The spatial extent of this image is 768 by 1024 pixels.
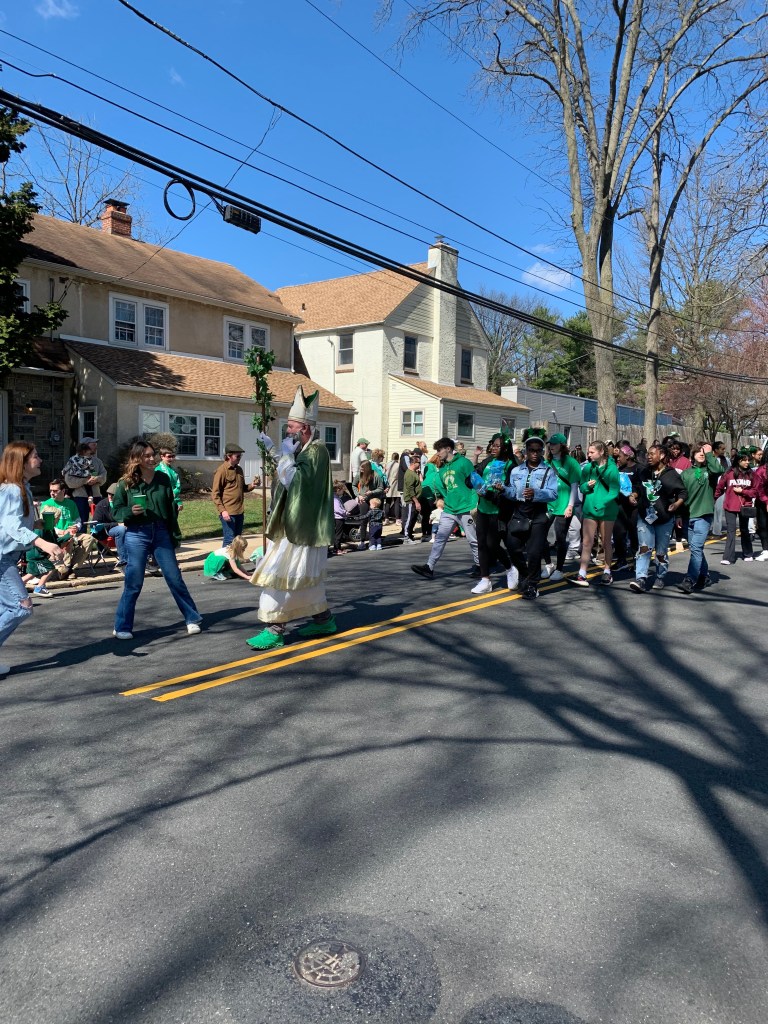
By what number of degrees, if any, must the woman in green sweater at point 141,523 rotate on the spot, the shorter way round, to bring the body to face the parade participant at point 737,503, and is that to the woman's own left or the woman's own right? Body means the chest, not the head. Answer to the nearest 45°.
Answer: approximately 90° to the woman's own left

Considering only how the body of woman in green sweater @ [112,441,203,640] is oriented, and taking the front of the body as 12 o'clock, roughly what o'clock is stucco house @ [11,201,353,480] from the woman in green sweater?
The stucco house is roughly at 6 o'clock from the woman in green sweater.

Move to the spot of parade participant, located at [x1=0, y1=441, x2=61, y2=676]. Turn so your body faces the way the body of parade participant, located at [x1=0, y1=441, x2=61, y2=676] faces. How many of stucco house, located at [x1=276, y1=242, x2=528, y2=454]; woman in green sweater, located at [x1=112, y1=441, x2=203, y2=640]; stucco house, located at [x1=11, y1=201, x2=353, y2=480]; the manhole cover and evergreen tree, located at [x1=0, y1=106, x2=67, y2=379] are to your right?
1

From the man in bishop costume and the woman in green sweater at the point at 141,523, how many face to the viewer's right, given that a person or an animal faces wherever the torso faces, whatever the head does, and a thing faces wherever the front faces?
0

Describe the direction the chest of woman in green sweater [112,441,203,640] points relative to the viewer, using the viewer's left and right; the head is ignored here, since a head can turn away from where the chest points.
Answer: facing the viewer

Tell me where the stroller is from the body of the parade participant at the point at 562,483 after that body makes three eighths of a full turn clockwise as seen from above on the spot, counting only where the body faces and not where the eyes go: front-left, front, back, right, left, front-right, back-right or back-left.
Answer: front-left

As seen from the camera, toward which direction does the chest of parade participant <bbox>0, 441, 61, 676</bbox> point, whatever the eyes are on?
to the viewer's right

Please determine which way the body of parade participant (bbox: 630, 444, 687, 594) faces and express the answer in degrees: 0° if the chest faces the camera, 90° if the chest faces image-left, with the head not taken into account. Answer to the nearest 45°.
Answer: approximately 45°

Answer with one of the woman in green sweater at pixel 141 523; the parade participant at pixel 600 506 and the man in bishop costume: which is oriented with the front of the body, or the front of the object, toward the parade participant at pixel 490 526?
the parade participant at pixel 600 506

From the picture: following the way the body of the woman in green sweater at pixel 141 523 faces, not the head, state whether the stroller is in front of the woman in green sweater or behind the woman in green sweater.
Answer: behind

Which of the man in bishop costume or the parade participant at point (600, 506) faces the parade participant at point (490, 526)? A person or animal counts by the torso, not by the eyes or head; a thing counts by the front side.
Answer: the parade participant at point (600, 506)

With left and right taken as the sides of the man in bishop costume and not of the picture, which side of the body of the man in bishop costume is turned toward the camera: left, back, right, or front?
left

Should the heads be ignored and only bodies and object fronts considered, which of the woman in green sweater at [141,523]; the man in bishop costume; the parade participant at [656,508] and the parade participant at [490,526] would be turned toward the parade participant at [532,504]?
the parade participant at [656,508]

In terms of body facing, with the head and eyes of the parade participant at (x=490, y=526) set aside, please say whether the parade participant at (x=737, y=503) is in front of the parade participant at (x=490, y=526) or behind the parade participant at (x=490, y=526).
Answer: behind

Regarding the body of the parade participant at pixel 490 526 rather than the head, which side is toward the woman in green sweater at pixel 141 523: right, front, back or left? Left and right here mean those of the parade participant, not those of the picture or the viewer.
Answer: front

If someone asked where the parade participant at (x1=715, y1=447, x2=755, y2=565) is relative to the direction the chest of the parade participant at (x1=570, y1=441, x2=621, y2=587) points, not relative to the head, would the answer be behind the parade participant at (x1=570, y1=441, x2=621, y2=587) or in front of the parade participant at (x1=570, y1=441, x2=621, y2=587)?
behind
